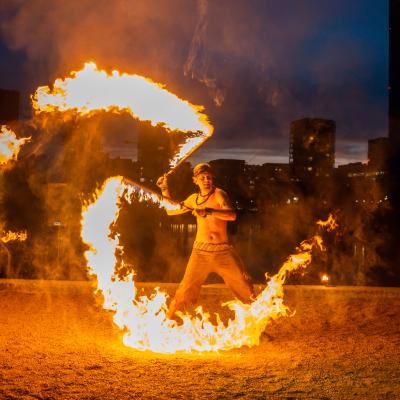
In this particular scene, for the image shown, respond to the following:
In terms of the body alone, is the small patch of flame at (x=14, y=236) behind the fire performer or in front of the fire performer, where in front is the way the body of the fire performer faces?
behind

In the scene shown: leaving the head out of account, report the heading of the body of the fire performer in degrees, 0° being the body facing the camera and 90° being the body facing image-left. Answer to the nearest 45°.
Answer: approximately 0°
